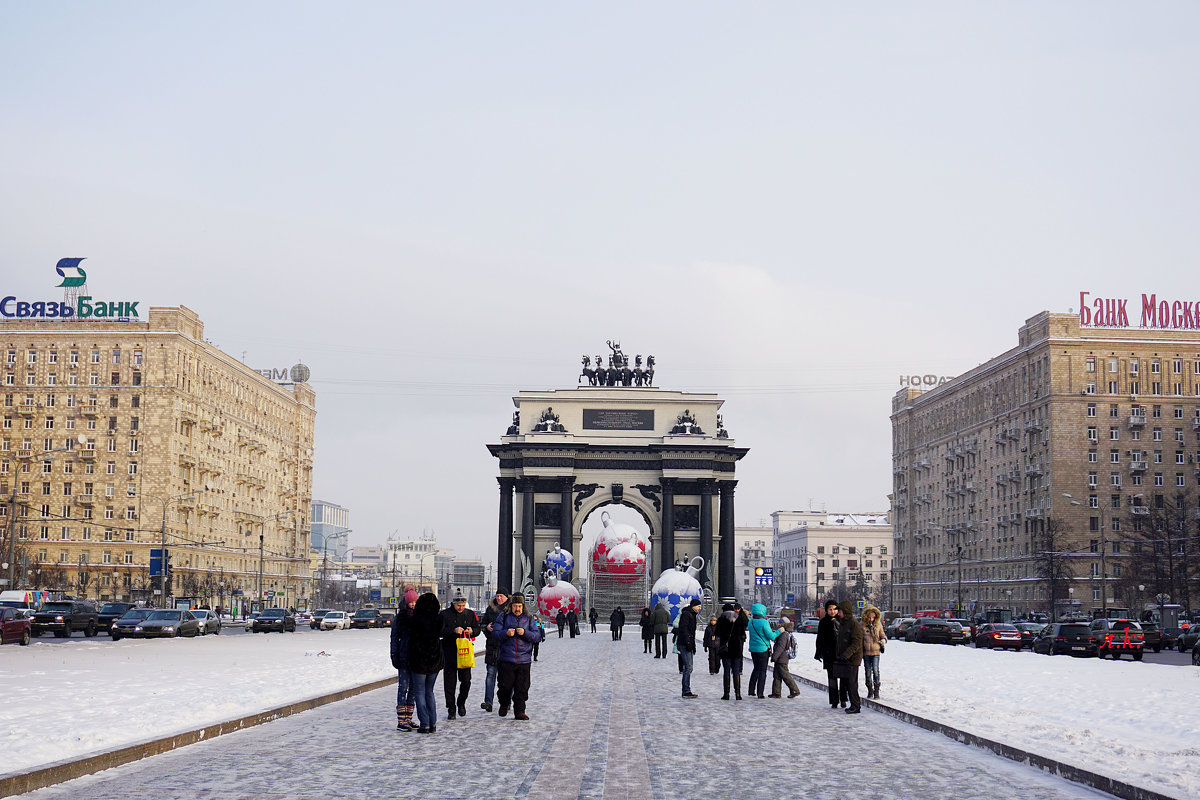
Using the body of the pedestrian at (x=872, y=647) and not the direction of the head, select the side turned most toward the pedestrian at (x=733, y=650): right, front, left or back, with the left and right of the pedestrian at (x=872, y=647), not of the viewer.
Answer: right

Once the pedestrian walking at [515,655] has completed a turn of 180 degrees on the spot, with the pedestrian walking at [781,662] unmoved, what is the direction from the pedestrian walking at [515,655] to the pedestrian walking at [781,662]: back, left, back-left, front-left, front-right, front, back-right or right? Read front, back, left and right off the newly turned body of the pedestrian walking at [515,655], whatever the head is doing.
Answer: front-right

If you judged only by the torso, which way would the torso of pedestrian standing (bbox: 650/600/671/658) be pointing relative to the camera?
away from the camera

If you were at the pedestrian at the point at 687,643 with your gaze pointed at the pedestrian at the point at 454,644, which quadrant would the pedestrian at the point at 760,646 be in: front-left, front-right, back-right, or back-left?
back-left

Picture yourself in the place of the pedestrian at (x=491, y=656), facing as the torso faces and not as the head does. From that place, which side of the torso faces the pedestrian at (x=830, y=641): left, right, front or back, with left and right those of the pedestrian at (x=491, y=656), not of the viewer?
left

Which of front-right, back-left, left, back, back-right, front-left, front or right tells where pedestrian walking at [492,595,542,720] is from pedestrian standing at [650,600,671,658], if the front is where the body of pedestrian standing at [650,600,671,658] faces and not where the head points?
back

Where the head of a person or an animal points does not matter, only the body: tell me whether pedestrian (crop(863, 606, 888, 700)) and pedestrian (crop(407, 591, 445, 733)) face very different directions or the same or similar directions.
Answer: very different directions

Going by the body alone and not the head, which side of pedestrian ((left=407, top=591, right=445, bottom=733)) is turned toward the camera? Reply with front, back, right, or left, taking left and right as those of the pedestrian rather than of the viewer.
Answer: back
